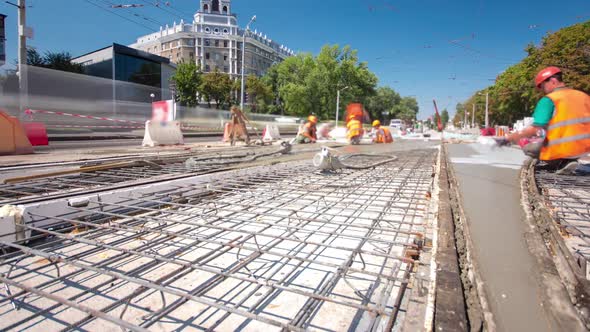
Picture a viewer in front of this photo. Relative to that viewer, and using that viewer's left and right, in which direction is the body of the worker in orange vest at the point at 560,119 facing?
facing away from the viewer and to the left of the viewer

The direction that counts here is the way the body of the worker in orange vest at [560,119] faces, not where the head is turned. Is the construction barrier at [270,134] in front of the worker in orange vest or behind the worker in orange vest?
in front

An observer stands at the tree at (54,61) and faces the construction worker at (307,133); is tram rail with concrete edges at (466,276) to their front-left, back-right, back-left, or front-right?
front-right

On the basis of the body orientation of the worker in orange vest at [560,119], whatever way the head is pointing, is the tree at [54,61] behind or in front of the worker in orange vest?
in front
